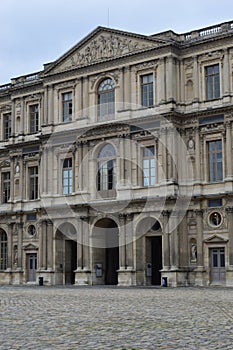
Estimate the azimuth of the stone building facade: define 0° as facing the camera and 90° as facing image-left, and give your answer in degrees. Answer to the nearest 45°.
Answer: approximately 45°
